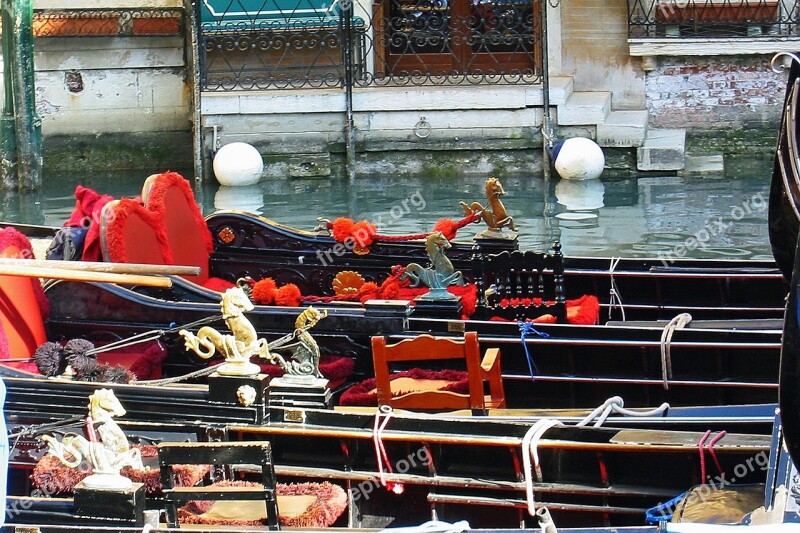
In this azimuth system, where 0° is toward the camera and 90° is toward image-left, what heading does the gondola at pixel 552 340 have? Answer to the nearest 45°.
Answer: approximately 270°

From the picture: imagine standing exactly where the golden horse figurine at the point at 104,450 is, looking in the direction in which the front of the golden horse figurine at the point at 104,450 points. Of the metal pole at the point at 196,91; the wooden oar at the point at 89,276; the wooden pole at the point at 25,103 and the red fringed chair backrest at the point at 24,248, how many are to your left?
4

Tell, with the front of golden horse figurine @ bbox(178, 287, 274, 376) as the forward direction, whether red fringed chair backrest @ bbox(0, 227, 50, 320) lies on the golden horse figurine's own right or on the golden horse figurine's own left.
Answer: on the golden horse figurine's own left

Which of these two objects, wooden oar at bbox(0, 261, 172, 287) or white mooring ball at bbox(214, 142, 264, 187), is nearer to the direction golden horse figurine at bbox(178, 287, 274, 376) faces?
the white mooring ball

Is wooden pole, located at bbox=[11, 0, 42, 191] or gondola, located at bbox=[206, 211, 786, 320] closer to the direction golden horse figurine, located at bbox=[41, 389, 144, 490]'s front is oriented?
the gondola

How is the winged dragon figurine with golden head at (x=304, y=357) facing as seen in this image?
to the viewer's right

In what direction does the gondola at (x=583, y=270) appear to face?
to the viewer's right

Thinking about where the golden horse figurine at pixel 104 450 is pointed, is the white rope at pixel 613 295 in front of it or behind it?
in front

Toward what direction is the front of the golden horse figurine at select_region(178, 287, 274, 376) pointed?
to the viewer's right
